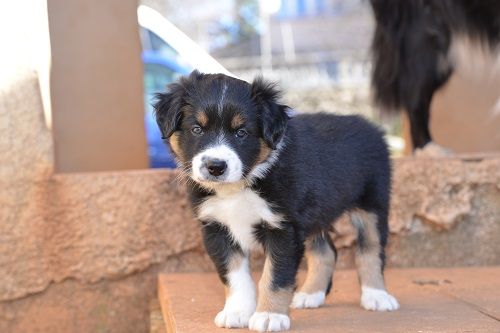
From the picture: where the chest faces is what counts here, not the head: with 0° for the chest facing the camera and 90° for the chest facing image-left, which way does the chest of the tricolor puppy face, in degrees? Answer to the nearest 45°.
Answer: approximately 45°

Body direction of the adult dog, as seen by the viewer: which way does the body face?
to the viewer's right

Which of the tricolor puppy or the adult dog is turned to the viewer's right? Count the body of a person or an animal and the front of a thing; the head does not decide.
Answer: the adult dog

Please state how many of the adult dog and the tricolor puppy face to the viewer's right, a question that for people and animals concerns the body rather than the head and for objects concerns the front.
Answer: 1

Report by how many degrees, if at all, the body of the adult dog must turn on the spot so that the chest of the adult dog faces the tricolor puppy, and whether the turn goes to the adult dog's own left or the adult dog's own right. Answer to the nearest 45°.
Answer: approximately 90° to the adult dog's own right

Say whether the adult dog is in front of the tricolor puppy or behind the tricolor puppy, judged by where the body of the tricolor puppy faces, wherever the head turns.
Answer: behind
